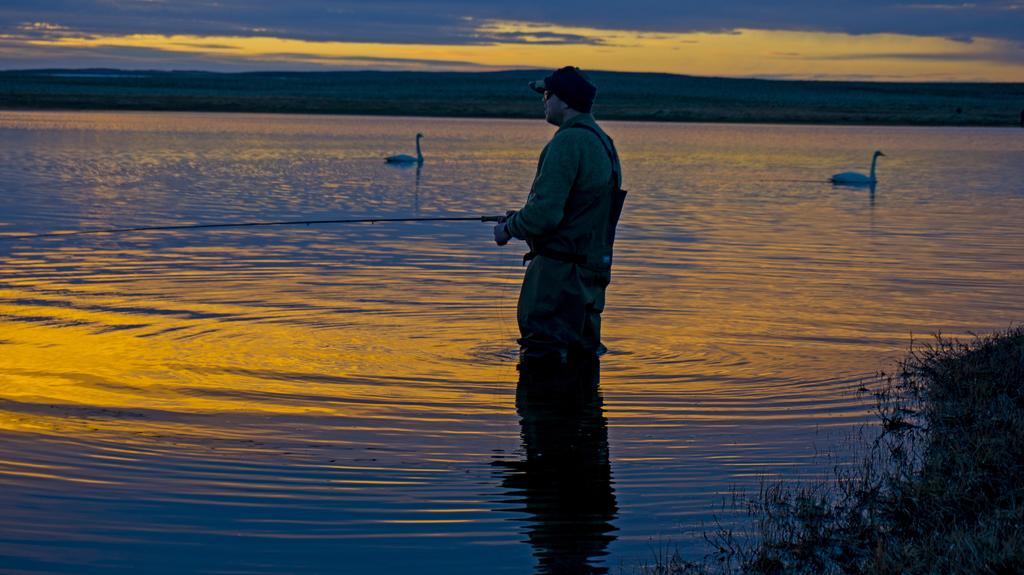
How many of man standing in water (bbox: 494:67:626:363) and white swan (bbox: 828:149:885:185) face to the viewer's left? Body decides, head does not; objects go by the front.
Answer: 1

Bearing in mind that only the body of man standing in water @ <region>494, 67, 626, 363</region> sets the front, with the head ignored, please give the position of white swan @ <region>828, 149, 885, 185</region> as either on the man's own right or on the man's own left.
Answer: on the man's own right

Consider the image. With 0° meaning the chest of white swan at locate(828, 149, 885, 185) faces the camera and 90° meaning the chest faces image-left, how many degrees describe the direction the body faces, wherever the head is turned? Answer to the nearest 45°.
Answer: approximately 270°

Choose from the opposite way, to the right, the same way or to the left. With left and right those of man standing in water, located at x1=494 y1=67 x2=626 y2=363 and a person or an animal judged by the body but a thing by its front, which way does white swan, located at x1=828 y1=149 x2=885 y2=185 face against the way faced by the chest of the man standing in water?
the opposite way

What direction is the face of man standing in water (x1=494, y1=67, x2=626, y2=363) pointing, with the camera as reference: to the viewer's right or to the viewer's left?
to the viewer's left

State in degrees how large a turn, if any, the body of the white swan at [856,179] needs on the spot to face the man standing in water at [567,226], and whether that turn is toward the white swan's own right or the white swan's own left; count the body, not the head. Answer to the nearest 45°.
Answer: approximately 90° to the white swan's own right

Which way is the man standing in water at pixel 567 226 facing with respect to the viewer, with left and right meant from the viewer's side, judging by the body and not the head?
facing to the left of the viewer

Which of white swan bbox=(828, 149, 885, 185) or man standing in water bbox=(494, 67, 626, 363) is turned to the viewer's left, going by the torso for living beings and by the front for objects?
the man standing in water
